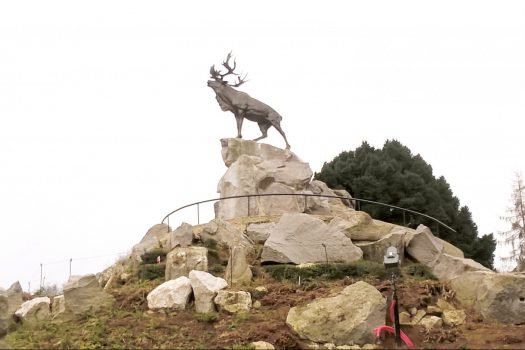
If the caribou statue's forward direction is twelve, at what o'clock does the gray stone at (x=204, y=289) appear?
The gray stone is roughly at 9 o'clock from the caribou statue.

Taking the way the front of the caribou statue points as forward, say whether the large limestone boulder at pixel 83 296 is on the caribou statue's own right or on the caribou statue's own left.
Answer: on the caribou statue's own left

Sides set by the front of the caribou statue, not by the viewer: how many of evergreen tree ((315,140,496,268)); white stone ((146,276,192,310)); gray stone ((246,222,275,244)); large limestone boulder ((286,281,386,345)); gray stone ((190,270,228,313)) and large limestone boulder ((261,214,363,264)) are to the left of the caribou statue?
5

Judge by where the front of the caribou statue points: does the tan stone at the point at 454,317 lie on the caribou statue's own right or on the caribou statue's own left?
on the caribou statue's own left

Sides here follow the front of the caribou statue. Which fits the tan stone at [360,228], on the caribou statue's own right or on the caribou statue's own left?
on the caribou statue's own left

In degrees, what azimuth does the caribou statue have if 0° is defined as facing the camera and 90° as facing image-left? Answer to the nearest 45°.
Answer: approximately 90°

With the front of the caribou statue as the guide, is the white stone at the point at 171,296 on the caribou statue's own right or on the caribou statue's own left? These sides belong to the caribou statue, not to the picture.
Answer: on the caribou statue's own left

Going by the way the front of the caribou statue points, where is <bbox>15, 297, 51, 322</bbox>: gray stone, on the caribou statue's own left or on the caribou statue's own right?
on the caribou statue's own left

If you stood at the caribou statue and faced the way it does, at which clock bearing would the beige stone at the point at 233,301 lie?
The beige stone is roughly at 9 o'clock from the caribou statue.

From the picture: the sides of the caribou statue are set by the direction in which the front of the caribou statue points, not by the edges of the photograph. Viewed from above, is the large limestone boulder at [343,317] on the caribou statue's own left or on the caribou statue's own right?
on the caribou statue's own left

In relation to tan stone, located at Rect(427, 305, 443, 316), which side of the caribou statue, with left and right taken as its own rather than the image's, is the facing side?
left

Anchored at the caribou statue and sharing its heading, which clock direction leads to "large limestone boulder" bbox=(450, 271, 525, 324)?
The large limestone boulder is roughly at 8 o'clock from the caribou statue.

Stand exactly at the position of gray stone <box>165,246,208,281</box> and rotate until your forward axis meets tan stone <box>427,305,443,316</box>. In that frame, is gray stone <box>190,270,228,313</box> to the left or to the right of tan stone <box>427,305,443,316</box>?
right

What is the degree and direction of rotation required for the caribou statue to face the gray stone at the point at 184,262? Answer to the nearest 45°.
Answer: approximately 90° to its left
